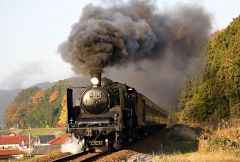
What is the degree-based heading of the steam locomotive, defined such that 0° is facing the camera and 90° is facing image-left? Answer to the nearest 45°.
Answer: approximately 45°
